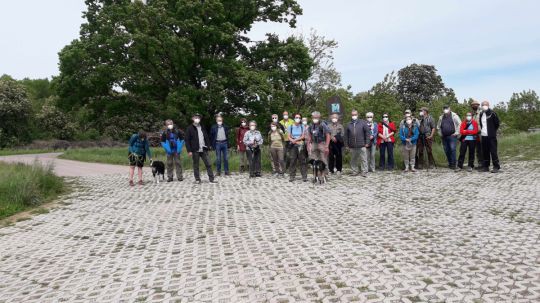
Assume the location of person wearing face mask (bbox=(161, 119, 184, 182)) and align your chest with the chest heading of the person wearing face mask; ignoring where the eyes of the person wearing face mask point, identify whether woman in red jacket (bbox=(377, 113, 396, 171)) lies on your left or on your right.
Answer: on your left

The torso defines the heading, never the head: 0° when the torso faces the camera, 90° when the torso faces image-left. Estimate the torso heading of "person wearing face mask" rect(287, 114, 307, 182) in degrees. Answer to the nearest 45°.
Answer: approximately 0°

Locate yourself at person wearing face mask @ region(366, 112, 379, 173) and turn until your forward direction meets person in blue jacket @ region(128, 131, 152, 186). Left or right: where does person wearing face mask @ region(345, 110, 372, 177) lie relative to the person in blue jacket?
left

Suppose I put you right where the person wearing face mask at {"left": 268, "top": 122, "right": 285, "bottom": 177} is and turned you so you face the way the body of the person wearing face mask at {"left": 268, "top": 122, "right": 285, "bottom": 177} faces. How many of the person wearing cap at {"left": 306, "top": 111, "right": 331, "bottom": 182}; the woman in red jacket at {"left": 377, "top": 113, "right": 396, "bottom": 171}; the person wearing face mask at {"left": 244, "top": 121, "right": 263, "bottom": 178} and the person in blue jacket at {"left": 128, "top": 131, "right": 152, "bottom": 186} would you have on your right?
2

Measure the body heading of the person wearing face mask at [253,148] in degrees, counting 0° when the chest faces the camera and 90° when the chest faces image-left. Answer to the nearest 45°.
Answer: approximately 0°

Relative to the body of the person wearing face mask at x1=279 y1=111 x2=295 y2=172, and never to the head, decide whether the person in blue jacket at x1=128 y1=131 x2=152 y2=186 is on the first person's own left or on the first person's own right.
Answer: on the first person's own right

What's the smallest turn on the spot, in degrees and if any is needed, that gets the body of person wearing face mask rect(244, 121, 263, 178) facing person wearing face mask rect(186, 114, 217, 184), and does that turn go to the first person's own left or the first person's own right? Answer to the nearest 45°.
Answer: approximately 45° to the first person's own right

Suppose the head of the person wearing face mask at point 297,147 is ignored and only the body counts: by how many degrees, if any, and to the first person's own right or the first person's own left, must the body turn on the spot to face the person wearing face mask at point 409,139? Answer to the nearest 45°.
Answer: approximately 90° to the first person's own left

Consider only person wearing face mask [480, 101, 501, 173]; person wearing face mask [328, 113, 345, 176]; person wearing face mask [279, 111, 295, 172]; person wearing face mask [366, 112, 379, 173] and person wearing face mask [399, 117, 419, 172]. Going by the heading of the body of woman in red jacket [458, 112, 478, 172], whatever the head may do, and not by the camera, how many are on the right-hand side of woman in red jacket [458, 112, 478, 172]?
4

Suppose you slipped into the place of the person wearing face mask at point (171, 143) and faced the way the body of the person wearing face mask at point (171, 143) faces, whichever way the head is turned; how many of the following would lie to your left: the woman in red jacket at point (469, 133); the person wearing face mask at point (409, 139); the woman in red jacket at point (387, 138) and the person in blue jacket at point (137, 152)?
3

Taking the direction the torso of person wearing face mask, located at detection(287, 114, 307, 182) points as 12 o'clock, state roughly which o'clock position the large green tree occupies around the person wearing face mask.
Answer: The large green tree is roughly at 5 o'clock from the person wearing face mask.

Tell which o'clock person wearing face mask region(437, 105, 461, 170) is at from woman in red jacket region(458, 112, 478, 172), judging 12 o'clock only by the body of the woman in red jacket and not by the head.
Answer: The person wearing face mask is roughly at 4 o'clock from the woman in red jacket.

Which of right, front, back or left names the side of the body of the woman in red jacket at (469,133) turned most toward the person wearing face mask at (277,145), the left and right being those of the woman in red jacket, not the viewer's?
right
